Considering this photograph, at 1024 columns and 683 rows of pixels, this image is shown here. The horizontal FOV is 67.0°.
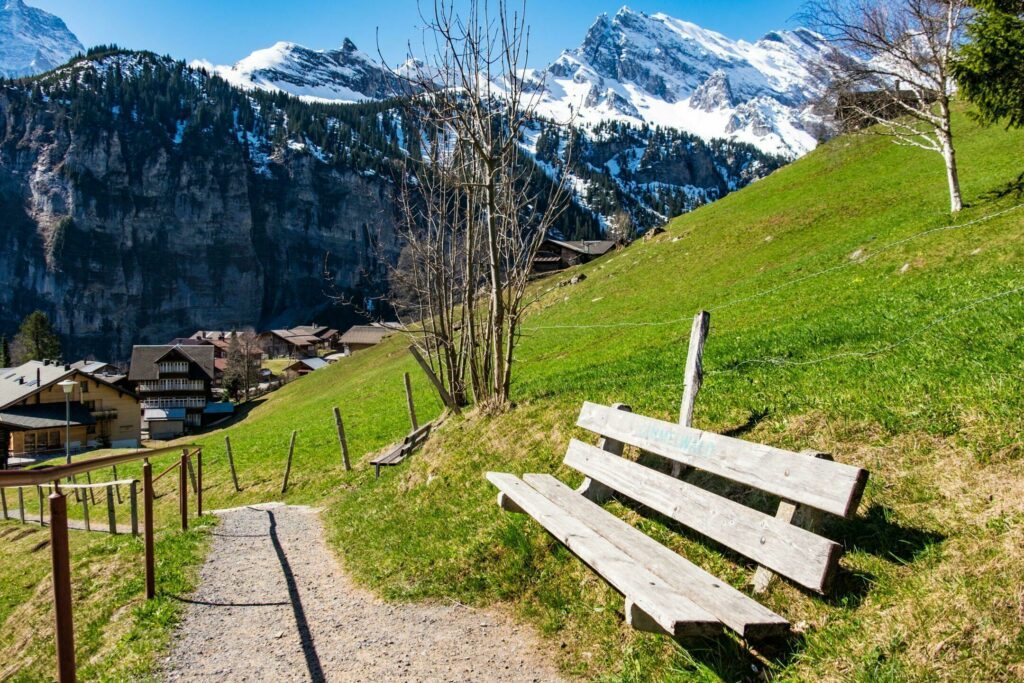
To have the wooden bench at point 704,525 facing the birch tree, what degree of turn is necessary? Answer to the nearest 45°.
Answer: approximately 135° to its right

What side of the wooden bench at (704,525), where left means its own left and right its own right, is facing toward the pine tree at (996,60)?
back

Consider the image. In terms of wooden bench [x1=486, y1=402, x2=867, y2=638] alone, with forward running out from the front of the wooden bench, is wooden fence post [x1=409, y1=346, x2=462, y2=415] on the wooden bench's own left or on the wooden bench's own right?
on the wooden bench's own right

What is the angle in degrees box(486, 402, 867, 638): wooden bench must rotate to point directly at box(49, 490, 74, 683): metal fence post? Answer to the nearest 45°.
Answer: approximately 45° to its right

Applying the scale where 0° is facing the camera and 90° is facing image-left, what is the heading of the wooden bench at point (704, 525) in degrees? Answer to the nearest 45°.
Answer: approximately 45°

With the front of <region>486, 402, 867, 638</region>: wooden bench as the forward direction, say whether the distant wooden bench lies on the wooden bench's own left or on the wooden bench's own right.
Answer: on the wooden bench's own right

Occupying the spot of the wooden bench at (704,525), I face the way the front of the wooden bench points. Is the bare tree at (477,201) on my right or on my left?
on my right

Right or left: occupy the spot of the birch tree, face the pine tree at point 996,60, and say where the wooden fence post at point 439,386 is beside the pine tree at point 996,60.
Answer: right

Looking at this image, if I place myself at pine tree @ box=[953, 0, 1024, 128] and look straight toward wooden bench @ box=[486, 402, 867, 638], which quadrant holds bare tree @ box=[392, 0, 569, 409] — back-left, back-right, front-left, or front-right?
front-right

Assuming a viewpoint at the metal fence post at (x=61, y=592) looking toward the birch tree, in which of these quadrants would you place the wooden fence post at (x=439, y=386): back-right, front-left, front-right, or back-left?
front-left
